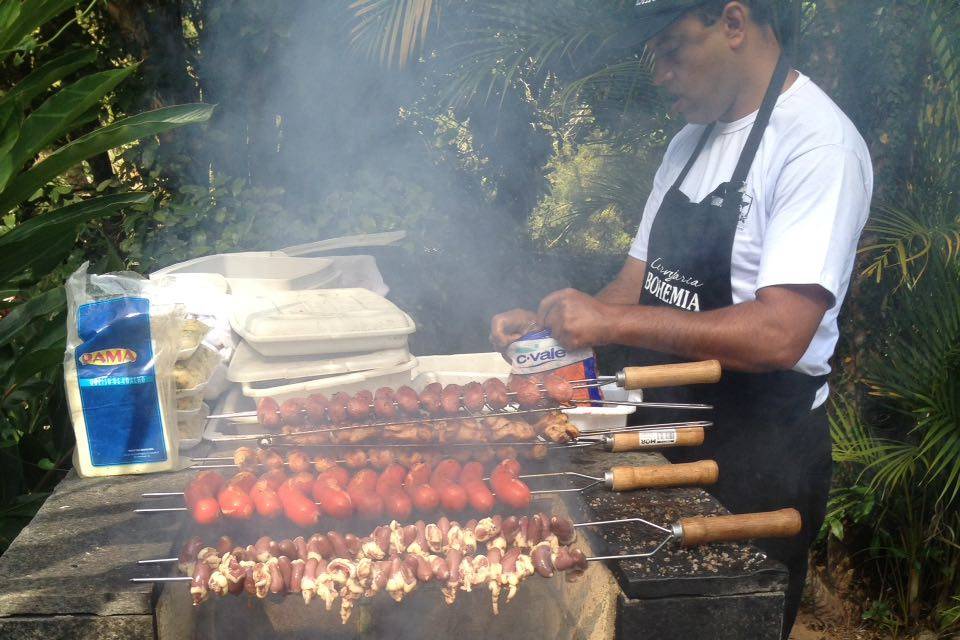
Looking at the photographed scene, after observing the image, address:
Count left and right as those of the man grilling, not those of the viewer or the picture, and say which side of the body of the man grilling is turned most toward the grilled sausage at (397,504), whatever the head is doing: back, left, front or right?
front

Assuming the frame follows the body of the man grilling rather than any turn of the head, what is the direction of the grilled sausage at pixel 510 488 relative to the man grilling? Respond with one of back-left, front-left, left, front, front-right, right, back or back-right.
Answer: front

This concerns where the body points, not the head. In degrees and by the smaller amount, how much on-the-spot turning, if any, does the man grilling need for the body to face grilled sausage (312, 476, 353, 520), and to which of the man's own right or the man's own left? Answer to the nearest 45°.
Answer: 0° — they already face it

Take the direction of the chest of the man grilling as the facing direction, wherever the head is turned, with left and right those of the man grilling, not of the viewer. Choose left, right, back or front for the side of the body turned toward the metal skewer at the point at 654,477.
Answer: front

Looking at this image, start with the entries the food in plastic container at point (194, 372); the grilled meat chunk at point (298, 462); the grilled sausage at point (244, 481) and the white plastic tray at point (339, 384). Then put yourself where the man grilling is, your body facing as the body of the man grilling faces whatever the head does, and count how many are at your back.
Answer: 0

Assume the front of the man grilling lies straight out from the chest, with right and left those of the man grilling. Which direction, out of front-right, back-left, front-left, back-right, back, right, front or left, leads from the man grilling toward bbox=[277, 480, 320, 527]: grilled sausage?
front

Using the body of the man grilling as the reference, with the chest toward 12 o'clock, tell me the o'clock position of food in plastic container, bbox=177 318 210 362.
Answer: The food in plastic container is roughly at 1 o'clock from the man grilling.

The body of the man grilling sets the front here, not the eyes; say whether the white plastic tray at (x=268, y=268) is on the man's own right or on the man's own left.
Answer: on the man's own right

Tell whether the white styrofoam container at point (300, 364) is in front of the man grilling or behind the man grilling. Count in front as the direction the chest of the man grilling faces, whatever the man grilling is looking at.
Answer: in front

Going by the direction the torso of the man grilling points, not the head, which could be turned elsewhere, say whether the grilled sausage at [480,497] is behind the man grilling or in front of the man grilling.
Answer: in front

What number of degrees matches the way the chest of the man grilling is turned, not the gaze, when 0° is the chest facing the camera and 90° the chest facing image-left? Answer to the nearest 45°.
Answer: approximately 45°

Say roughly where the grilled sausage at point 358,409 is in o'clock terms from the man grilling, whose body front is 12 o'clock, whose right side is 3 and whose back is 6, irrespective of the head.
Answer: The grilled sausage is roughly at 1 o'clock from the man grilling.

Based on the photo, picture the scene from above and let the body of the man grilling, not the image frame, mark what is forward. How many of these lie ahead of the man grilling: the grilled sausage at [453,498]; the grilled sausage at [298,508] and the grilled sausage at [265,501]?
3

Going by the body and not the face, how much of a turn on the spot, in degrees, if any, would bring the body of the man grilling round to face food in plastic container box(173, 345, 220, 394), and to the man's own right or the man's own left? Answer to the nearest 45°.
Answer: approximately 45° to the man's own right

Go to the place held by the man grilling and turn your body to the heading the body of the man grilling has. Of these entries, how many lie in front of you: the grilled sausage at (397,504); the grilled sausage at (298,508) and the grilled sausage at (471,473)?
3

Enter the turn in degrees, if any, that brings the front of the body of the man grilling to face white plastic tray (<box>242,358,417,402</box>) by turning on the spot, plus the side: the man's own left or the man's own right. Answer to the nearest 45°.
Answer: approximately 45° to the man's own right

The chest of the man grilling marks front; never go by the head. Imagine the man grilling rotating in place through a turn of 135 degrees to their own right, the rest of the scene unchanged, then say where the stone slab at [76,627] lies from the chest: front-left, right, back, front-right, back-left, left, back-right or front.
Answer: back-left

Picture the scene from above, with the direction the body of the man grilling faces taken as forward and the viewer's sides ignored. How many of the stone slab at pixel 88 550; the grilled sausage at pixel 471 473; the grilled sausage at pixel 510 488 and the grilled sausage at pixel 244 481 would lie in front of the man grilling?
4

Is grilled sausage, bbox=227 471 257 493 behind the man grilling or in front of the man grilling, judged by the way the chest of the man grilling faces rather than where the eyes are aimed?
in front

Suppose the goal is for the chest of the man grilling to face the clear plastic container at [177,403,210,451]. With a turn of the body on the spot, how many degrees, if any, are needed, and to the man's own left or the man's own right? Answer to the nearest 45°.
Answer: approximately 45° to the man's own right

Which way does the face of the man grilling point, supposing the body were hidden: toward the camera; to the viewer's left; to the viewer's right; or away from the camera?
to the viewer's left
